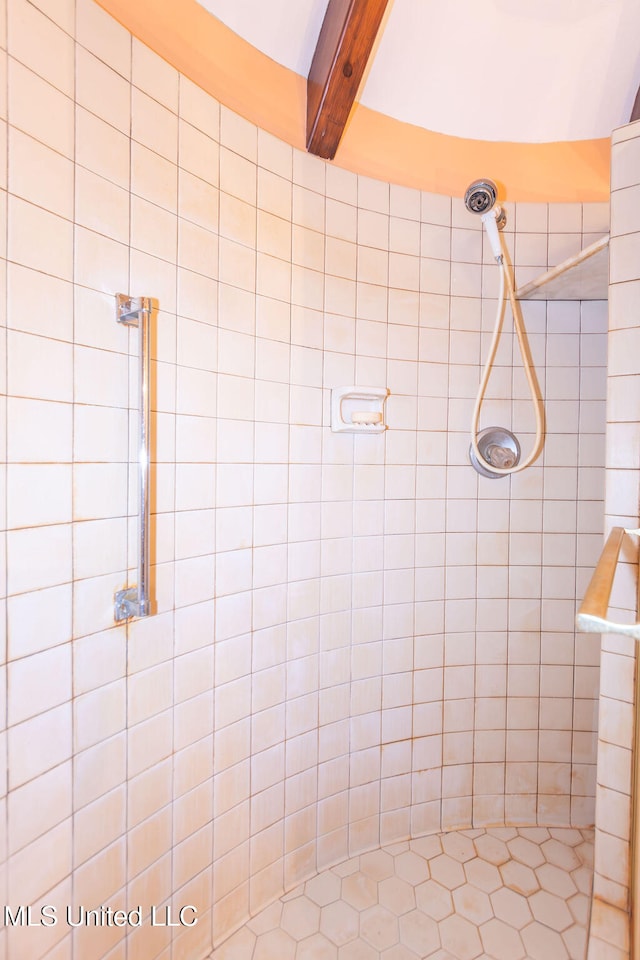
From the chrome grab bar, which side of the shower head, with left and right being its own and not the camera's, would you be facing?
front

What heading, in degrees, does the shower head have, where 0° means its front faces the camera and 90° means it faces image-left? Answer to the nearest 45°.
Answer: approximately 45°
